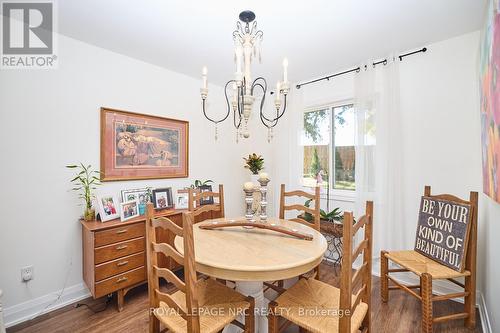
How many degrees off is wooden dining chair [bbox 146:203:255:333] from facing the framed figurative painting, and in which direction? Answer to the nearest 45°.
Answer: approximately 45° to its left

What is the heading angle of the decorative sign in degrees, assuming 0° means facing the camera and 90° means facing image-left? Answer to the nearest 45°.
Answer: approximately 45°

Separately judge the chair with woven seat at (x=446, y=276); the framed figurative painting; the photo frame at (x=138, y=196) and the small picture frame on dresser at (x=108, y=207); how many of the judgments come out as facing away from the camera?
0

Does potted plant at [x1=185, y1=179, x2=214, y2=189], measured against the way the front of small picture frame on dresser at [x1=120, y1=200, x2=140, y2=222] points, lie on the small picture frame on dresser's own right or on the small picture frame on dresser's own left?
on the small picture frame on dresser's own left

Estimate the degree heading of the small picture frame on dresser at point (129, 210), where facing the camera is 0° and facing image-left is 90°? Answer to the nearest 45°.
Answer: approximately 315°

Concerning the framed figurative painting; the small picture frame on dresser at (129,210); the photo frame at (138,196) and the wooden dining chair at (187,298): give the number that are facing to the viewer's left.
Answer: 0

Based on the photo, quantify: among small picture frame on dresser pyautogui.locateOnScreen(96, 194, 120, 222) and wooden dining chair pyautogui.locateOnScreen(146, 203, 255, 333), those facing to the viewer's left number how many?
0

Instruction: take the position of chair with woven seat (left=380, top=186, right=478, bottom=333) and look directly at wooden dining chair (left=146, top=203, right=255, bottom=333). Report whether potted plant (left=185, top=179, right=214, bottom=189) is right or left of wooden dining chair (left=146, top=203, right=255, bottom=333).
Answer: right

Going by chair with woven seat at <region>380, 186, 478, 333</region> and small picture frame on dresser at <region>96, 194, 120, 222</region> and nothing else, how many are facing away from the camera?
0

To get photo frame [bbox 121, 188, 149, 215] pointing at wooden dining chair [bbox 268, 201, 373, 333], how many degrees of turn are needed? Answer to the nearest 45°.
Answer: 0° — it already faces it

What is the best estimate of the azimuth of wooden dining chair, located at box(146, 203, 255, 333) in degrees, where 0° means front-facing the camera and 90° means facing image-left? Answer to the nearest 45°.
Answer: approximately 225°

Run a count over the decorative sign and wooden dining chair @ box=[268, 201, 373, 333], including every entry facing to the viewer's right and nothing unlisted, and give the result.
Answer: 0

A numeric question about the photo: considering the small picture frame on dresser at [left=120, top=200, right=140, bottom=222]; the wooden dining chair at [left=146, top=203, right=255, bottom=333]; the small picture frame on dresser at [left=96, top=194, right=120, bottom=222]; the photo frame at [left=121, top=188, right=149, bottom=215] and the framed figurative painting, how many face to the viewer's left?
0

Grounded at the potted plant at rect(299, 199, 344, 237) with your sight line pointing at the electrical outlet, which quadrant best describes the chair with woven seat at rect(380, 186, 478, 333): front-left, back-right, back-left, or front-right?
back-left

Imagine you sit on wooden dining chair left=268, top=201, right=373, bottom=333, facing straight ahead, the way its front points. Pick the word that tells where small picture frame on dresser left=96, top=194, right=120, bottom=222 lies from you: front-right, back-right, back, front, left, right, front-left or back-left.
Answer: front-left

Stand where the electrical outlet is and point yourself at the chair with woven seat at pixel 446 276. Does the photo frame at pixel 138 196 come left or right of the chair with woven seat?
left

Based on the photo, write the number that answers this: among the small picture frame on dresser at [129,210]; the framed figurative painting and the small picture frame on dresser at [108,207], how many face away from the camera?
0
